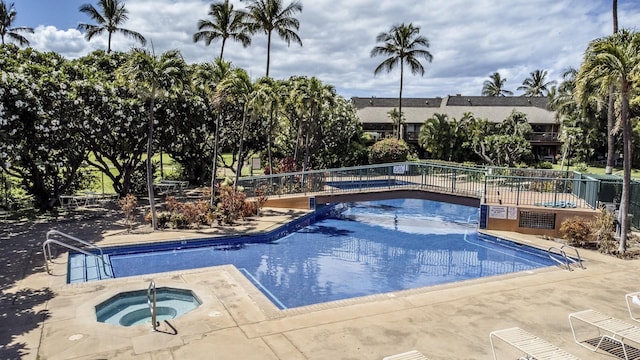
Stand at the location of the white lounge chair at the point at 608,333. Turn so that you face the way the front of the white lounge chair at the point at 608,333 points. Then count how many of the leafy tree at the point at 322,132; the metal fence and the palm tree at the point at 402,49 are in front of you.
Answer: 3

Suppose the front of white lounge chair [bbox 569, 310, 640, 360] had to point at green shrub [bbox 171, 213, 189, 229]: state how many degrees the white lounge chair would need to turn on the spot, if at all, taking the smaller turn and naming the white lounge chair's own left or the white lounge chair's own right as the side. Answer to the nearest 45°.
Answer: approximately 45° to the white lounge chair's own left

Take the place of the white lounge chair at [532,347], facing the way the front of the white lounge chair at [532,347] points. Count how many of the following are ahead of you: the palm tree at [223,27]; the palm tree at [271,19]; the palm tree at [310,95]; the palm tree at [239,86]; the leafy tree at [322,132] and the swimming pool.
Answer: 6

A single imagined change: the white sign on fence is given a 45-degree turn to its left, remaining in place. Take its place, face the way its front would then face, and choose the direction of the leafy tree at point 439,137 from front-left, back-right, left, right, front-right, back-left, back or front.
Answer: back-left

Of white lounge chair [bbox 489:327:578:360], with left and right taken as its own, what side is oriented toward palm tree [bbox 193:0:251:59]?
front

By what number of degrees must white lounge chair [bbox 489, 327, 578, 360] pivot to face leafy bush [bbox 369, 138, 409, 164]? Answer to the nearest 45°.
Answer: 0° — it already faces it

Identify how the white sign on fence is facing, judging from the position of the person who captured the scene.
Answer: facing the viewer

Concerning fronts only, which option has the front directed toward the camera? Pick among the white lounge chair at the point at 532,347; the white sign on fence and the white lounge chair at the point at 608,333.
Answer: the white sign on fence

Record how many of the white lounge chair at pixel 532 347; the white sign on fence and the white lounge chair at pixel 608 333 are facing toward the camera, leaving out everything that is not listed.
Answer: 1

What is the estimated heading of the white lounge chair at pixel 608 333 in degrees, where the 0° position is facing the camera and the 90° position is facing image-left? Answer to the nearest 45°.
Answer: approximately 135°

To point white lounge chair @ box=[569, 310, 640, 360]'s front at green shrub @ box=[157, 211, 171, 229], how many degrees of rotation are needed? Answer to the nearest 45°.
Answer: approximately 45° to its left

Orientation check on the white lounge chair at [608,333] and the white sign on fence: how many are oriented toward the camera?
1

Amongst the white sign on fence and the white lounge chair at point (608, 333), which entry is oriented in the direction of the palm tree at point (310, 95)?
the white lounge chair

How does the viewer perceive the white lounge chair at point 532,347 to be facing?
facing away from the viewer and to the left of the viewer

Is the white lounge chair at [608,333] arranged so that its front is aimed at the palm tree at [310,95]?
yes
